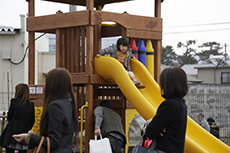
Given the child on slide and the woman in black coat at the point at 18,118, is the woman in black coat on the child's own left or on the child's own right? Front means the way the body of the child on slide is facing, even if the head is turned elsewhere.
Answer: on the child's own right

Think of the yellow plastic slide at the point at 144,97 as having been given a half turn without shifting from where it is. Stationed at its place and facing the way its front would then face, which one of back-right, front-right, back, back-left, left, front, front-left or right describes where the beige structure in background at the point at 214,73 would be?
front-right

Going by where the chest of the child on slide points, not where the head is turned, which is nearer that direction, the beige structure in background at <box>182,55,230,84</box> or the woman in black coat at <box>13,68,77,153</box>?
the woman in black coat

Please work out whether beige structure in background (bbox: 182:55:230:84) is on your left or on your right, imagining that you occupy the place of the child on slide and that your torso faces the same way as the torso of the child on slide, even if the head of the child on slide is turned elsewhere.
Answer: on your left

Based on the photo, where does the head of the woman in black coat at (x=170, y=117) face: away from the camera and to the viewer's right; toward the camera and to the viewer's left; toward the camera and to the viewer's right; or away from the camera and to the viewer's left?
away from the camera and to the viewer's left

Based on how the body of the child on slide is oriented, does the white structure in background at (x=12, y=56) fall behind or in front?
behind

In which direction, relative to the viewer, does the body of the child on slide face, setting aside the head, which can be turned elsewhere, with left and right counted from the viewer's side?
facing the viewer and to the right of the viewer

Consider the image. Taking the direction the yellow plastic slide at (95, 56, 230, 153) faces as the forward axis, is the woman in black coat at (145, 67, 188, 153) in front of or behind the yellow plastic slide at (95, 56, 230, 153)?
in front
